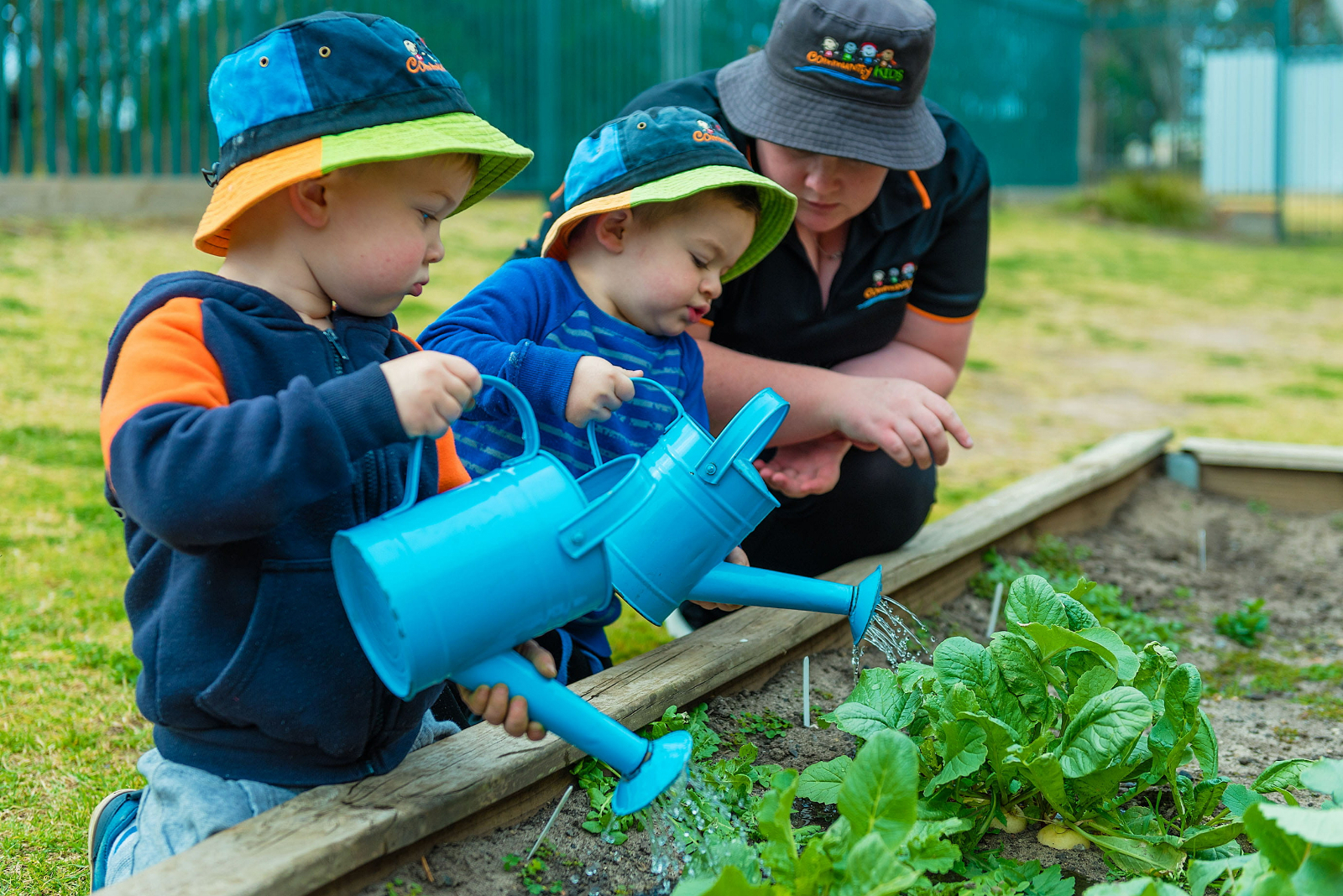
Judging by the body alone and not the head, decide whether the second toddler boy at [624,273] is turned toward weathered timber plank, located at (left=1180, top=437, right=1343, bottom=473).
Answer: no

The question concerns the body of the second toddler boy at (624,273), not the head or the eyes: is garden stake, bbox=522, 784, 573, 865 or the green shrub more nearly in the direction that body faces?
the garden stake

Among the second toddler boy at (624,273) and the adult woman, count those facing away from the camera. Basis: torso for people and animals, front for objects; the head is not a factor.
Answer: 0

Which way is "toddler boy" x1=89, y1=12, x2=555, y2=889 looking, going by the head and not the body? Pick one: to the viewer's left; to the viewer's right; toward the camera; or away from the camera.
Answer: to the viewer's right

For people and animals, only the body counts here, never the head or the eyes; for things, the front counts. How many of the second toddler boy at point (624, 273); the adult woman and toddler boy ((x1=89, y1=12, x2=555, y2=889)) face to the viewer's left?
0

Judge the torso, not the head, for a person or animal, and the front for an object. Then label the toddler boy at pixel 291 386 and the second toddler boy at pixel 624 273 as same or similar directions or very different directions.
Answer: same or similar directions

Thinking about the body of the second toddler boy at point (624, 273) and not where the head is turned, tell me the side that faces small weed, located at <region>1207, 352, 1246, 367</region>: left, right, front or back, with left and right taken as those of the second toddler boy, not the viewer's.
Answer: left

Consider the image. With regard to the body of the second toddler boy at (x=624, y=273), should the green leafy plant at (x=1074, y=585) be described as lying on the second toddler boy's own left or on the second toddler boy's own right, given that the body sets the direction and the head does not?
on the second toddler boy's own left

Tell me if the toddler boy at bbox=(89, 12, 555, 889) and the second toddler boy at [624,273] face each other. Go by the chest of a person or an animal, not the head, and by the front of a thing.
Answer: no

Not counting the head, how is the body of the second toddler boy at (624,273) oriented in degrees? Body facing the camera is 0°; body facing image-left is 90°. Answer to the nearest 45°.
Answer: approximately 315°

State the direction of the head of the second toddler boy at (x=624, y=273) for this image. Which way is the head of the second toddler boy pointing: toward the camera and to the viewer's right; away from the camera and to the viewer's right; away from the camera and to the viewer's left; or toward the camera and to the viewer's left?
toward the camera and to the viewer's right

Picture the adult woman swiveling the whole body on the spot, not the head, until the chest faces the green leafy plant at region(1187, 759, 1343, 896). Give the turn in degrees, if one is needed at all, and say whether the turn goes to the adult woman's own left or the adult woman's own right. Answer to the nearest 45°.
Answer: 0° — they already face it

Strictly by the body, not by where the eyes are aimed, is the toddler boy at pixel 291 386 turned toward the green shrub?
no

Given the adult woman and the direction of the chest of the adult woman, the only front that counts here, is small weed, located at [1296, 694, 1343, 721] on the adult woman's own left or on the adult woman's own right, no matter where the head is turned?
on the adult woman's own left

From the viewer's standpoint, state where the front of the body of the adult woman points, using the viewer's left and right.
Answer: facing the viewer

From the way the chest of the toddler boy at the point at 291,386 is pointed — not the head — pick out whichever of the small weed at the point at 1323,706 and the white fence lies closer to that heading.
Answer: the small weed
